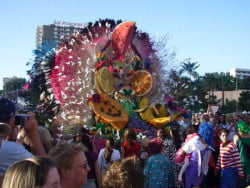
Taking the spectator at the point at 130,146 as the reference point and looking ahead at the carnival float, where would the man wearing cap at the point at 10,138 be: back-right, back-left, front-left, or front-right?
back-left

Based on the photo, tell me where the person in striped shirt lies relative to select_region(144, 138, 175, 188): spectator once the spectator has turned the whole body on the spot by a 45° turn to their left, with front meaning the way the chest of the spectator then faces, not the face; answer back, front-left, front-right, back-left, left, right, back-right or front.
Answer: right

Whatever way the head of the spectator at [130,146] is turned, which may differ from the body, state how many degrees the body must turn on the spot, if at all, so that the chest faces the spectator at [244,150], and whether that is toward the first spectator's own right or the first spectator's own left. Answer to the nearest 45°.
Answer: approximately 45° to the first spectator's own right

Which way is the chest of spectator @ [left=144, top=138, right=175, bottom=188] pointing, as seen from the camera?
away from the camera

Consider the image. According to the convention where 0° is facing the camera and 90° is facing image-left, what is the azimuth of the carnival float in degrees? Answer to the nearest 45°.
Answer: approximately 315°

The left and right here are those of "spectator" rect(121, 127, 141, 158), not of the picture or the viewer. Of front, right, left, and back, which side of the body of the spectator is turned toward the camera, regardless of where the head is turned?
back

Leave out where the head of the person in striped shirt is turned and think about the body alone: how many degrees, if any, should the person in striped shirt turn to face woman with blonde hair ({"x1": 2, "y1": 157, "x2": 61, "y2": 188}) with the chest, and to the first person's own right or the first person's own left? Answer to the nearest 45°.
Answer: approximately 45° to the first person's own left

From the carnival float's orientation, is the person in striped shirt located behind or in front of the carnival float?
in front

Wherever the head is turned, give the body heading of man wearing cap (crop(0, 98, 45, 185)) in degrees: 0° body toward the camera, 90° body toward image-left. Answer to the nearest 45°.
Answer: approximately 225°

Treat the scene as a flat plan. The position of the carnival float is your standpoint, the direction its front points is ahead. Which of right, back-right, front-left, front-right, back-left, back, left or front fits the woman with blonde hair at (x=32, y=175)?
front-right
